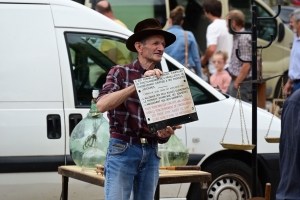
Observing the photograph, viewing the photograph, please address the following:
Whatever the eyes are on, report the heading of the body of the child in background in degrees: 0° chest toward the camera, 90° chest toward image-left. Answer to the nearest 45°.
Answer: approximately 45°

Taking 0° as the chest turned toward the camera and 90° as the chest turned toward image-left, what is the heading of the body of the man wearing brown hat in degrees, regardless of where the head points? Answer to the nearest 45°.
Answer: approximately 315°

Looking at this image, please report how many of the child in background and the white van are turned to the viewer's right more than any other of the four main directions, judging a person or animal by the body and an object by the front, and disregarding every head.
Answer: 1

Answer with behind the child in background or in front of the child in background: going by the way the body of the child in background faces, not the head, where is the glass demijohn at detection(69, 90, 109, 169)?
in front

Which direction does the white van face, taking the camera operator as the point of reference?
facing to the right of the viewer
